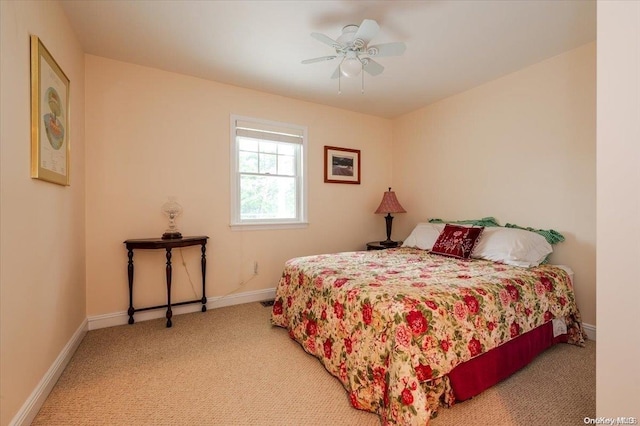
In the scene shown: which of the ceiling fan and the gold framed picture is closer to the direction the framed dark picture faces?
the ceiling fan

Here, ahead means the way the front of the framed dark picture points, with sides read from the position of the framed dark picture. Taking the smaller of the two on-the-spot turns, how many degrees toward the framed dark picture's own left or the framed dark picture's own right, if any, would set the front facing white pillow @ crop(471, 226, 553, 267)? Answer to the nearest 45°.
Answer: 0° — it already faces it

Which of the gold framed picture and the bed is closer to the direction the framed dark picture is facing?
the bed

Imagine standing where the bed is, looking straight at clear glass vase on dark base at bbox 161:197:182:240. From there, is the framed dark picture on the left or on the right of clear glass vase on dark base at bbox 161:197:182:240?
right

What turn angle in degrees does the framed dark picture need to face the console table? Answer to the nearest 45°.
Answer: approximately 90° to its right

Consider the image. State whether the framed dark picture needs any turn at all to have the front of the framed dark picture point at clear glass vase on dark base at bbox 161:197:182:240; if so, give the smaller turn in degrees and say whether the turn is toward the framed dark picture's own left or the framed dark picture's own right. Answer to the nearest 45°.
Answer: approximately 90° to the framed dark picture's own right

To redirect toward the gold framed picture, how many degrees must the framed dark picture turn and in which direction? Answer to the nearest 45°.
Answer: approximately 90° to its right

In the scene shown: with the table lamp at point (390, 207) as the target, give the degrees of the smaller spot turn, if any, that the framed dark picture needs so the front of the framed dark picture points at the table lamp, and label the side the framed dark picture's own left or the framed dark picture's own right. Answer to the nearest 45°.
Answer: approximately 45° to the framed dark picture's own left

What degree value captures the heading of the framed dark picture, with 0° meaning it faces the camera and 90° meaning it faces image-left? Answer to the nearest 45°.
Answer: approximately 315°
